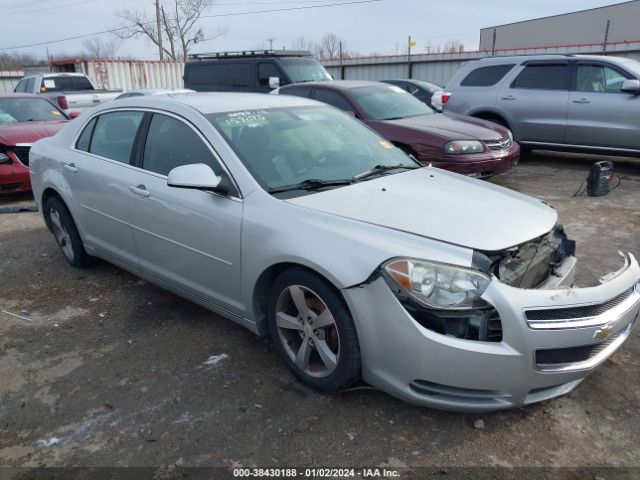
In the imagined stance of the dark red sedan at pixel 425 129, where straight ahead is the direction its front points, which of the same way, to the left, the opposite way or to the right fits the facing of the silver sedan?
the same way

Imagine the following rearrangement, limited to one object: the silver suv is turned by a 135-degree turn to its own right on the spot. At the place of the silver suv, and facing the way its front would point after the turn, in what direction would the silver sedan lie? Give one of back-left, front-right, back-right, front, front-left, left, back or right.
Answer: front-left

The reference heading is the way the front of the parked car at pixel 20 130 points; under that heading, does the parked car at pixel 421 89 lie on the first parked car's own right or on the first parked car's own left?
on the first parked car's own left

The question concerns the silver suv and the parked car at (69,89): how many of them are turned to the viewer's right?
1

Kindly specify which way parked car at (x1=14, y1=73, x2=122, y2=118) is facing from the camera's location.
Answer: facing away from the viewer and to the left of the viewer

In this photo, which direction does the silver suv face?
to the viewer's right

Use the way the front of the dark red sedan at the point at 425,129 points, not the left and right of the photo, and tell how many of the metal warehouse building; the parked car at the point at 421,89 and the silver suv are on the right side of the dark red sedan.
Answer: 0

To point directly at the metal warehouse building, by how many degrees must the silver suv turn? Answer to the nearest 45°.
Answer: approximately 90° to its left

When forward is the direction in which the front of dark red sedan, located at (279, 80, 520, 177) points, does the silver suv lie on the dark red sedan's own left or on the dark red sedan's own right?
on the dark red sedan's own left

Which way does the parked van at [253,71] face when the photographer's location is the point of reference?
facing the viewer and to the right of the viewer

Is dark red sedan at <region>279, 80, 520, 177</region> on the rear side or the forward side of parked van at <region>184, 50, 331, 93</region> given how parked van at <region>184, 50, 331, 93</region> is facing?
on the forward side

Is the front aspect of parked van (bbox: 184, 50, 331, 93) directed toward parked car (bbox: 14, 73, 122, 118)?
no

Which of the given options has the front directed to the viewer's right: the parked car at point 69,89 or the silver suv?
the silver suv

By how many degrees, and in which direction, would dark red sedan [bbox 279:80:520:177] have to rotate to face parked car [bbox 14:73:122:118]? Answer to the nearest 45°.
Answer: approximately 180°

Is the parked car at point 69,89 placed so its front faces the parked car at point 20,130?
no
